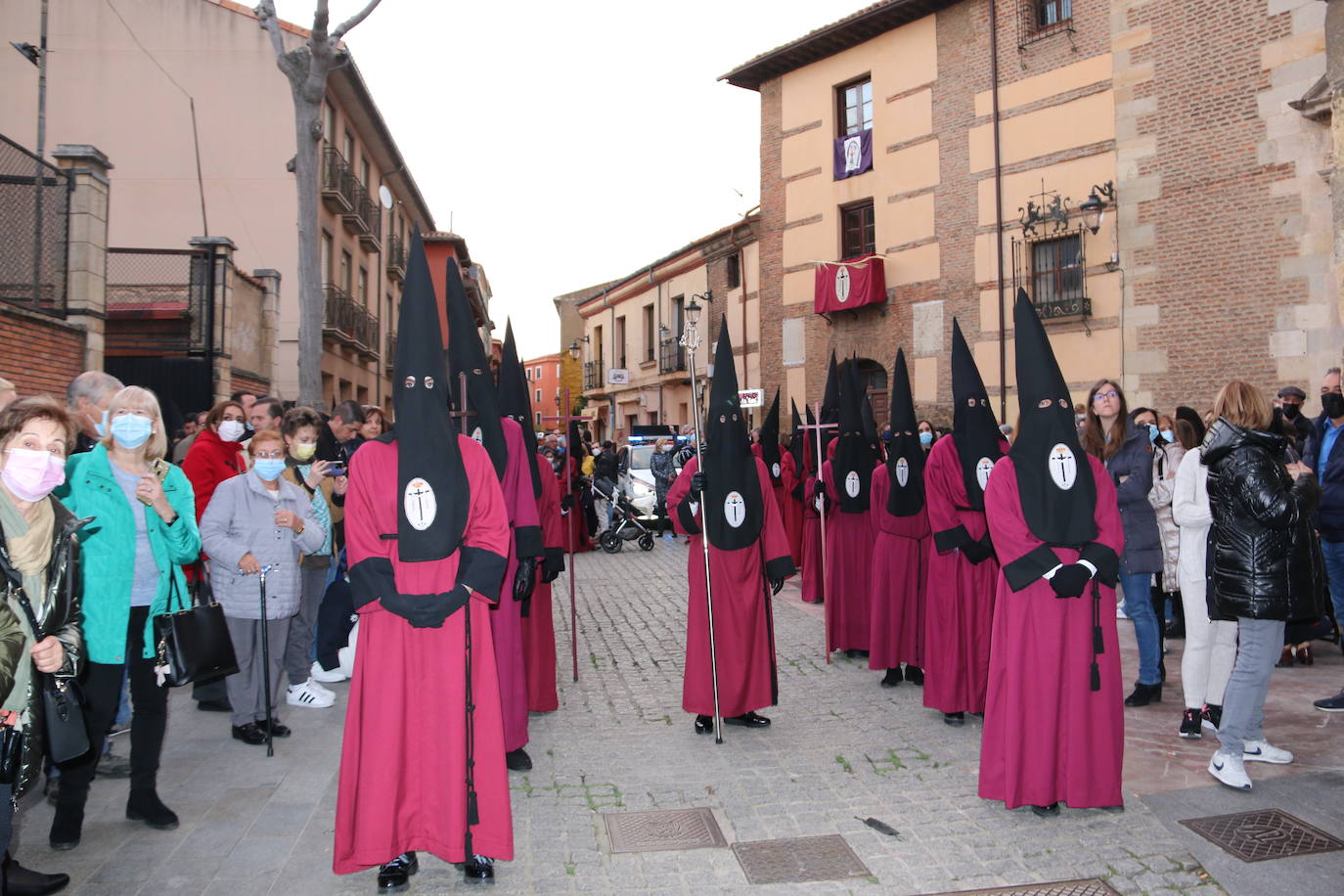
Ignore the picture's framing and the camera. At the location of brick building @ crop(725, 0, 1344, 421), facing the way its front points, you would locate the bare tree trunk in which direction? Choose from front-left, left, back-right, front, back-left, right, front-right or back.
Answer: front

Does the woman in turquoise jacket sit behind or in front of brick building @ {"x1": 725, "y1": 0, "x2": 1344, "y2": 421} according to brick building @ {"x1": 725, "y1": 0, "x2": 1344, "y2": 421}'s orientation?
in front

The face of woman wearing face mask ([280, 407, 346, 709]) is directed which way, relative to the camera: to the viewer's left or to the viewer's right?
to the viewer's right

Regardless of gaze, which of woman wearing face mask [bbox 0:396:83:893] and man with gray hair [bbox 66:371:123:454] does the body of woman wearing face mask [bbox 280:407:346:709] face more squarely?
the woman wearing face mask

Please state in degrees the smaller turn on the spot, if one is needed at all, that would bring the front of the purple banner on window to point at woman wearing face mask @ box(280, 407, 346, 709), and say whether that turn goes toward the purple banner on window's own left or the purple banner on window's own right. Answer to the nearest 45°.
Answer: approximately 45° to the purple banner on window's own left

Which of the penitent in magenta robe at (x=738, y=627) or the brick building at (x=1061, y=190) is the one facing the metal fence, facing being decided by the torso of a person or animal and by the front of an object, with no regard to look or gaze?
the brick building

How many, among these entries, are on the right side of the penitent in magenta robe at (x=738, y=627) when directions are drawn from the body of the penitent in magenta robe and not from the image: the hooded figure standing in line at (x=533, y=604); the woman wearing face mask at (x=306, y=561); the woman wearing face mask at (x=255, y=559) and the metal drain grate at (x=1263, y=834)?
3

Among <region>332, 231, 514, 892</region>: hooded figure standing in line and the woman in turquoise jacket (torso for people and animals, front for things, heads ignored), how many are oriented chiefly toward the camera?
2

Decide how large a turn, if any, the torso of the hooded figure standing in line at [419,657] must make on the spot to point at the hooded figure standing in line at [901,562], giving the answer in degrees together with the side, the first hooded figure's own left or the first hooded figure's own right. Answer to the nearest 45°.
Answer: approximately 135° to the first hooded figure's own left

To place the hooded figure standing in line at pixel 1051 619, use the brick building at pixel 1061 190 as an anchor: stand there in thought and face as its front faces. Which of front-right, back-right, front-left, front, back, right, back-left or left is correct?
front-left

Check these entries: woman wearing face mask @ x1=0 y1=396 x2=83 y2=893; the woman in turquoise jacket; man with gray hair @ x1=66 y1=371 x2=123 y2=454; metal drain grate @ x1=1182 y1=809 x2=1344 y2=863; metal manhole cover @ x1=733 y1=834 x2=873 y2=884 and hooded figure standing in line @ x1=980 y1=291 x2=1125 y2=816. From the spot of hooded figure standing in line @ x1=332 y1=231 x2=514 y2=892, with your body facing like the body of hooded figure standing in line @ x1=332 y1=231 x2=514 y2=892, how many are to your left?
3

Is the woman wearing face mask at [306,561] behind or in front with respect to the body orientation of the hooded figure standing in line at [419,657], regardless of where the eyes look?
behind

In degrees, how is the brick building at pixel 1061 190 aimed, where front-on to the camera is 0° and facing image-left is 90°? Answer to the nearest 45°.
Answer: approximately 45°

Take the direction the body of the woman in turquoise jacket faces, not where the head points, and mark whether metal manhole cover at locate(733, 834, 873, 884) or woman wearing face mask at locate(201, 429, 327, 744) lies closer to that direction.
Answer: the metal manhole cover

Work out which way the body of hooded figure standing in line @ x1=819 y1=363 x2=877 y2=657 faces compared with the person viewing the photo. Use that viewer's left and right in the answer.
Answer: facing the viewer

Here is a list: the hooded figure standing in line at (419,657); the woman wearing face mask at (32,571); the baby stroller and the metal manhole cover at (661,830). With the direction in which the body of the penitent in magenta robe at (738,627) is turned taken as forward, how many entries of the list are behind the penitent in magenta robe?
1

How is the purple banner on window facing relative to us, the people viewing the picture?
facing the viewer and to the left of the viewer

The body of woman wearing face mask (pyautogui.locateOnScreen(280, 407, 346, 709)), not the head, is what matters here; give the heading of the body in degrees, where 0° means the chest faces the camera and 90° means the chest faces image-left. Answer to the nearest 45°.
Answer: approximately 315°
